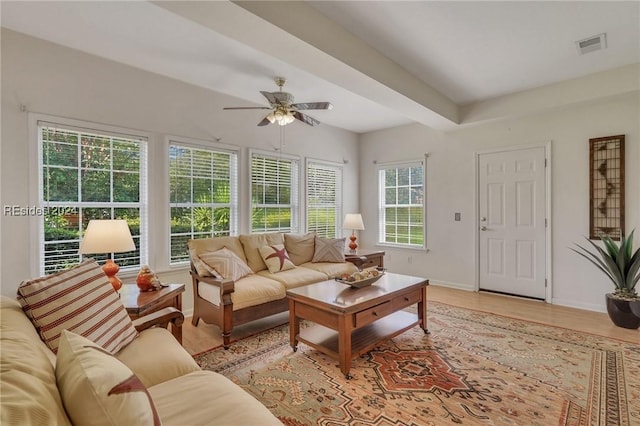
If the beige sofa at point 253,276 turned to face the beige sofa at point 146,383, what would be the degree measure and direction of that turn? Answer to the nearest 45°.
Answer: approximately 45° to its right

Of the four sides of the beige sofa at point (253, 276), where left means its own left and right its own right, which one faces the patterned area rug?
front

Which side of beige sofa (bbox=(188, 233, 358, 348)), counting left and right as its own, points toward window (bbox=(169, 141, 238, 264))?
back

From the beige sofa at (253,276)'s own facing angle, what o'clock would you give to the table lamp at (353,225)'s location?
The table lamp is roughly at 9 o'clock from the beige sofa.

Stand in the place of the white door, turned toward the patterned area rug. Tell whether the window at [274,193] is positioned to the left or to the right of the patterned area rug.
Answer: right

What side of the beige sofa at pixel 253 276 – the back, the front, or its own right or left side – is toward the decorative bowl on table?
front

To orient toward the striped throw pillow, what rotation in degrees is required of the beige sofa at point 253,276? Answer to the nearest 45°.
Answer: approximately 90° to its right

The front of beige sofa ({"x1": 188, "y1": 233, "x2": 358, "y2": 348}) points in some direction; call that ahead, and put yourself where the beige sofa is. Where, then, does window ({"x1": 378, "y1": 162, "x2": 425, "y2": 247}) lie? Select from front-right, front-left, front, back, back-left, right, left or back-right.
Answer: left

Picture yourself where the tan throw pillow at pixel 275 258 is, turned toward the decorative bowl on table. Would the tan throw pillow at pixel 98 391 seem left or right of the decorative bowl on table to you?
right

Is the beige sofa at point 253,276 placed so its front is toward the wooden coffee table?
yes

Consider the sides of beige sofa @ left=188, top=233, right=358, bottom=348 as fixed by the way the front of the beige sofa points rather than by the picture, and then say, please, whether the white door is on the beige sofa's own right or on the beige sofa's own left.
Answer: on the beige sofa's own left

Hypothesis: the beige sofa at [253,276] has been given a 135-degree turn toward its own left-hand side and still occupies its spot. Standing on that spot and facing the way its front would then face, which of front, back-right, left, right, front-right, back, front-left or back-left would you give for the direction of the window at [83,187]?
left

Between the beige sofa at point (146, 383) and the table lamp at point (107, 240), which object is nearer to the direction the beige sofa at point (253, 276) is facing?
the beige sofa at point (146, 383)

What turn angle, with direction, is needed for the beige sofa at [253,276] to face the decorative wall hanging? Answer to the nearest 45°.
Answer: approximately 45° to its left

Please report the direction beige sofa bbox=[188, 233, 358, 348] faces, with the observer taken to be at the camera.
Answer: facing the viewer and to the right of the viewer

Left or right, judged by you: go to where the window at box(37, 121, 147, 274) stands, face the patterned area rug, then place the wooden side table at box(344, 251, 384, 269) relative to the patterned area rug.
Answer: left

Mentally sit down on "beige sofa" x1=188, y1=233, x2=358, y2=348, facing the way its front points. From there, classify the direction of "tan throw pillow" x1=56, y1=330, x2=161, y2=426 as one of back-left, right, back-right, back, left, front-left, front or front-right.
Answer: front-right
